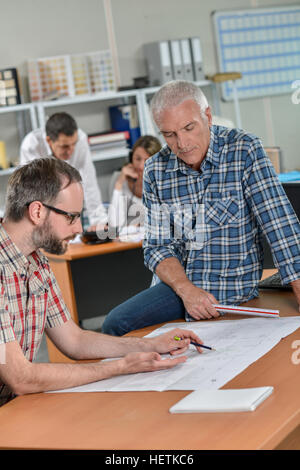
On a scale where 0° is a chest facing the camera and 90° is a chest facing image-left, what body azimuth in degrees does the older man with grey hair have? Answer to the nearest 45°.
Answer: approximately 45°

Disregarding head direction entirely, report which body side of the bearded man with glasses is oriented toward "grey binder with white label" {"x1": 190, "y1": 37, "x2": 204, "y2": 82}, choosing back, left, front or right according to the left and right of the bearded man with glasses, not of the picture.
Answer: left

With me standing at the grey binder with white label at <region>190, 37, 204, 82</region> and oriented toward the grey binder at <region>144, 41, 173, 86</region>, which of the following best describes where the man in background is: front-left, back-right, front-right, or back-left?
front-left

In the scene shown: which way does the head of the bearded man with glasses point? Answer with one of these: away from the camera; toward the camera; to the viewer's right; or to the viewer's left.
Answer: to the viewer's right

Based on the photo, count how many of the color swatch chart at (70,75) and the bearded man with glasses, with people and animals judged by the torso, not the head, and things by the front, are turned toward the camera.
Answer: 1

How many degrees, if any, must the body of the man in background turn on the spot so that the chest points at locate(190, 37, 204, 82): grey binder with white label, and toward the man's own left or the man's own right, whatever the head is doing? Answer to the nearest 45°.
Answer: approximately 90° to the man's own left

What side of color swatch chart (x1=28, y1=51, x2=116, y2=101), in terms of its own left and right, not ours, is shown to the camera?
front

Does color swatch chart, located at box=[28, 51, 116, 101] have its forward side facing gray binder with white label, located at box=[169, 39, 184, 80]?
no

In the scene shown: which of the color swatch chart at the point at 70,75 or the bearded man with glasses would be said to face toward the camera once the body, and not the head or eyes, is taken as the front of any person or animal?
the color swatch chart

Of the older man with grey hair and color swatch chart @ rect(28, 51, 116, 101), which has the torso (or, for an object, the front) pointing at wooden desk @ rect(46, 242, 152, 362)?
the color swatch chart

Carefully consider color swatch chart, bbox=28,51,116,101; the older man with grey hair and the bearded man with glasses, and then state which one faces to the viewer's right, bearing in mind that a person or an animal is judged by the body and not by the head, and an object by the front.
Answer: the bearded man with glasses

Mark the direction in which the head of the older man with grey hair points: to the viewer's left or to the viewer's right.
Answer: to the viewer's left

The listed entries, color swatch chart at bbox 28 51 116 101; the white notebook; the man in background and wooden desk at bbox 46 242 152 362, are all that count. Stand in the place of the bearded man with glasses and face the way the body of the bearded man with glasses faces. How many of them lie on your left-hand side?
3

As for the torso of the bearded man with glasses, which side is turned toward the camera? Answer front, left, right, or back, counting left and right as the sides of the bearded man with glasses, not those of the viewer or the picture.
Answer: right

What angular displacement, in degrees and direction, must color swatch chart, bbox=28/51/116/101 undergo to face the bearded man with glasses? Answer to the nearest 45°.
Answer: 0° — it already faces them

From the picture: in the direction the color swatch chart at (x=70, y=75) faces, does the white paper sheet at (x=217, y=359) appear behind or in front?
in front

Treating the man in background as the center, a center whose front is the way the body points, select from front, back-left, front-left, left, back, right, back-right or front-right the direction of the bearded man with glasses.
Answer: front-right

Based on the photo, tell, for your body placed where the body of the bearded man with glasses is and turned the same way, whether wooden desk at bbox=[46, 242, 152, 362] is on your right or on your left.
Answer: on your left
